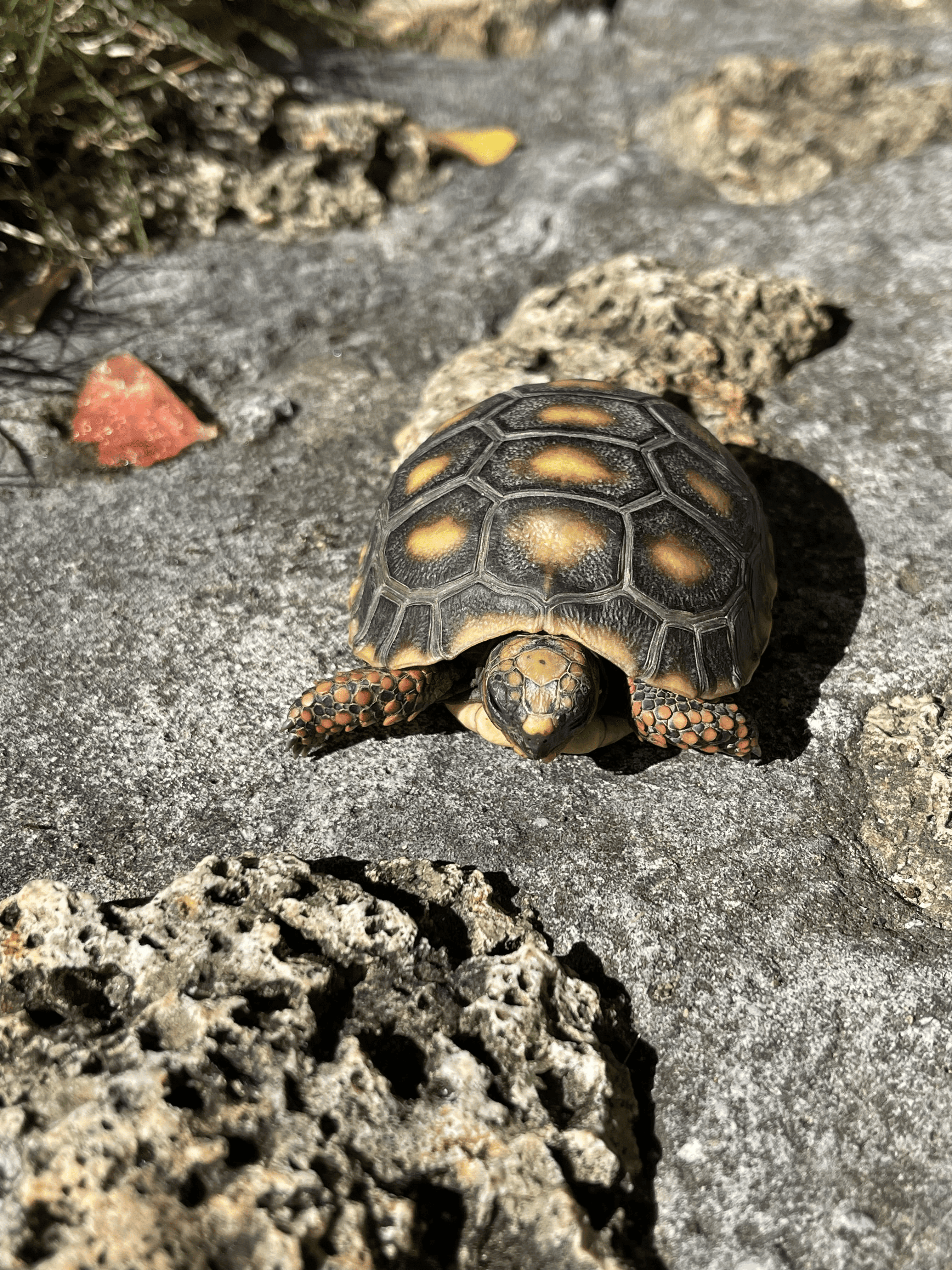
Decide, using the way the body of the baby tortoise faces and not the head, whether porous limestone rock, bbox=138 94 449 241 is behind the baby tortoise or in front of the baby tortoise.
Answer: behind

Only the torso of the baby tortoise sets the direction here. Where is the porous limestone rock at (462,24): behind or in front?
behind

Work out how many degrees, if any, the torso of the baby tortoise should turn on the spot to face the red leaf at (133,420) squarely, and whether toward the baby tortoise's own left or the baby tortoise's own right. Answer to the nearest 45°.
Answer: approximately 135° to the baby tortoise's own right

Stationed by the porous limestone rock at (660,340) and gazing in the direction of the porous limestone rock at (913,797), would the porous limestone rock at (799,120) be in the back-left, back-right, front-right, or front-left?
back-left

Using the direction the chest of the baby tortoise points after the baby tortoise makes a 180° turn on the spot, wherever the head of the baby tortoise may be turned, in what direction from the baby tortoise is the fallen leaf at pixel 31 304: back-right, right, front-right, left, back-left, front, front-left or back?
front-left

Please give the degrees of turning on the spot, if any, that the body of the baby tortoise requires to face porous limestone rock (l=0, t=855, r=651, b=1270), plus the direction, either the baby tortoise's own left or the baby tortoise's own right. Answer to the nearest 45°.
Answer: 0° — it already faces it

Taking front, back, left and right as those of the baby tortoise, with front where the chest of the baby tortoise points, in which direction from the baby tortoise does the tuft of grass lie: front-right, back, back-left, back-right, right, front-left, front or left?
back-right

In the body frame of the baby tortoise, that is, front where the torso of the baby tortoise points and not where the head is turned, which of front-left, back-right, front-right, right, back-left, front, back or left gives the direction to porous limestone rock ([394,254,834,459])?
back

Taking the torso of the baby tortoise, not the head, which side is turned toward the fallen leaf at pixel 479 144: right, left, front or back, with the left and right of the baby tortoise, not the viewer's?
back

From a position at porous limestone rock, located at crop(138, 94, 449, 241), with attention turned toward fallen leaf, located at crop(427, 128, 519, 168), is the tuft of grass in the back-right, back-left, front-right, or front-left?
back-left

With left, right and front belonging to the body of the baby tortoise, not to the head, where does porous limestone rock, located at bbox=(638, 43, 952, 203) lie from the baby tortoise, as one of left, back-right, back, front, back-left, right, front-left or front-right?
back

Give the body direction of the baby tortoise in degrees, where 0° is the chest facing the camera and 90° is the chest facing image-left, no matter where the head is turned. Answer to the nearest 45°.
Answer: approximately 0°
